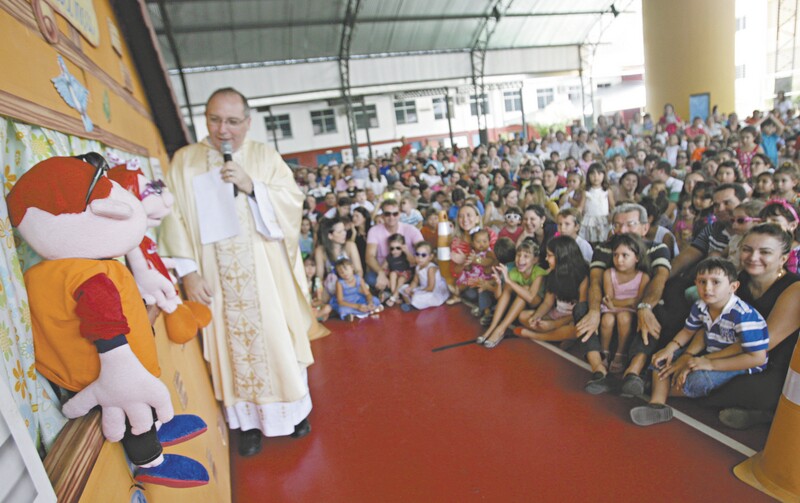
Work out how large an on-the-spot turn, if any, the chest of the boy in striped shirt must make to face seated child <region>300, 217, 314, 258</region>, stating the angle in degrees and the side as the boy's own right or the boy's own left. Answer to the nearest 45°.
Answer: approximately 45° to the boy's own right

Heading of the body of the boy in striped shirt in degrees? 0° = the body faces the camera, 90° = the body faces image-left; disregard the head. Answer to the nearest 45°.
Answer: approximately 45°

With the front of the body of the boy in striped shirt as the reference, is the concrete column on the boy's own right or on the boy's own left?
on the boy's own right

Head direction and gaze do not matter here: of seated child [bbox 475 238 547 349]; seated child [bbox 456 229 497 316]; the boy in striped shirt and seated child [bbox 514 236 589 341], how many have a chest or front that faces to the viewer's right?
0

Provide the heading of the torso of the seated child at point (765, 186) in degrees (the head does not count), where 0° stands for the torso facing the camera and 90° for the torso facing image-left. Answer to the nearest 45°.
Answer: approximately 45°

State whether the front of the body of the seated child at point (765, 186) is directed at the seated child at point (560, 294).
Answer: yes

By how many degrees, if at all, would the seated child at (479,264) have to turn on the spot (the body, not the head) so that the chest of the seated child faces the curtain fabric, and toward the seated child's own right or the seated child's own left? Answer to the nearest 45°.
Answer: approximately 45° to the seated child's own left

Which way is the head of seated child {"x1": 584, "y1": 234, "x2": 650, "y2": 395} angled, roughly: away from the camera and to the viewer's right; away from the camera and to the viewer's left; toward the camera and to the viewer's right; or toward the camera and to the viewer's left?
toward the camera and to the viewer's left

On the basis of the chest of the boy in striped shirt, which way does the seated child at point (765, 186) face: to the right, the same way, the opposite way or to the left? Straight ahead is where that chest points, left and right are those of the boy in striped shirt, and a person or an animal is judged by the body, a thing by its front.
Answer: the same way

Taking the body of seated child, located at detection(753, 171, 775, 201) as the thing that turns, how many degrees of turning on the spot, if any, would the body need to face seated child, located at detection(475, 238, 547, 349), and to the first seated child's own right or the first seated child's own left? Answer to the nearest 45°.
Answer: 0° — they already face them

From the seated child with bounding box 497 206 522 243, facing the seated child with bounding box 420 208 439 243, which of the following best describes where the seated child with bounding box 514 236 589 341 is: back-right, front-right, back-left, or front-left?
back-left

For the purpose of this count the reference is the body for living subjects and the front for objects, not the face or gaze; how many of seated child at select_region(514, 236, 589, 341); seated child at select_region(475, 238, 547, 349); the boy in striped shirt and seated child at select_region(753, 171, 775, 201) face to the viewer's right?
0

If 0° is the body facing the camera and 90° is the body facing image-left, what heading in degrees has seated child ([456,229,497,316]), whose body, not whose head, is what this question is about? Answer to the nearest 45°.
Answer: approximately 45°

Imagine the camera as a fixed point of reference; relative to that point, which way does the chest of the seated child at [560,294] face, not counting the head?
to the viewer's left

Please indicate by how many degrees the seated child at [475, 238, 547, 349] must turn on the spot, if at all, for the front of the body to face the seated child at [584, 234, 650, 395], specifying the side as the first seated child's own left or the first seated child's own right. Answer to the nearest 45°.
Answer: approximately 90° to the first seated child's own left
